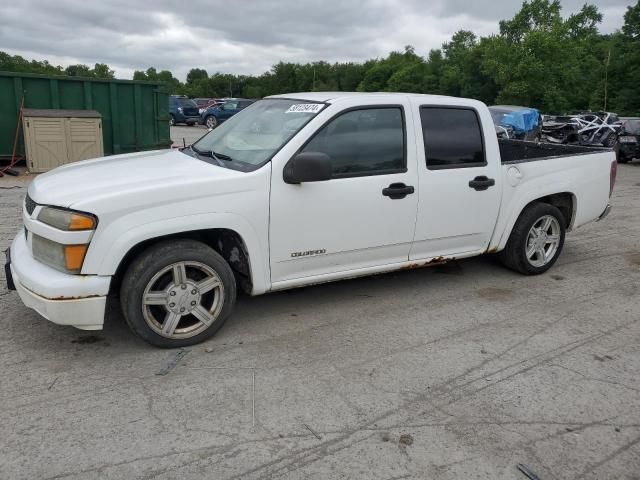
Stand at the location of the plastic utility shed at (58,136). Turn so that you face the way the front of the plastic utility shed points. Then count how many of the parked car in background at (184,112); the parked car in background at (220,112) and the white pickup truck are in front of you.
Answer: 1

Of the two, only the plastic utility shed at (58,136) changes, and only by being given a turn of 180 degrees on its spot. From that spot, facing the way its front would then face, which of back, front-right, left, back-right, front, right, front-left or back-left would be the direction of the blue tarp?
right

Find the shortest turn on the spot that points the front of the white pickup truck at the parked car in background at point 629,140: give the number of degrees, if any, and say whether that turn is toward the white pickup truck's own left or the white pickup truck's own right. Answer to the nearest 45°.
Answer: approximately 180°

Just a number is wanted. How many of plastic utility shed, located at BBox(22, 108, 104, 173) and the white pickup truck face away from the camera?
0

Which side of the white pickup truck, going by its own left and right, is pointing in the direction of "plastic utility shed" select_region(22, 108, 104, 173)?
right

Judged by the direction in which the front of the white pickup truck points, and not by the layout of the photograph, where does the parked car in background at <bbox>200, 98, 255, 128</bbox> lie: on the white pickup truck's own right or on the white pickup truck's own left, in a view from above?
on the white pickup truck's own right

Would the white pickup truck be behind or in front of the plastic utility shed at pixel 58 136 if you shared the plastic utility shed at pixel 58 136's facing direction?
in front

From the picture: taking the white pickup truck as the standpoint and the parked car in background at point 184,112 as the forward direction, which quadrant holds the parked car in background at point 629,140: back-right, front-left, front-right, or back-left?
front-right

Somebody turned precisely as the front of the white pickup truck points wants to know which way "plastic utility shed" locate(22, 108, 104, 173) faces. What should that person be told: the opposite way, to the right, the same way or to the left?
to the left

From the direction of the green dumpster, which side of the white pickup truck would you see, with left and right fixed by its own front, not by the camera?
right

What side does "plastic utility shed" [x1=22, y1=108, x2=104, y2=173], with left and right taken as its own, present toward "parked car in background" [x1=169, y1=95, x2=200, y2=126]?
back

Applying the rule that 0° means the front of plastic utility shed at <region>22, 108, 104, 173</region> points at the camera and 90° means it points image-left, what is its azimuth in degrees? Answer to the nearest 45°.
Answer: approximately 0°
